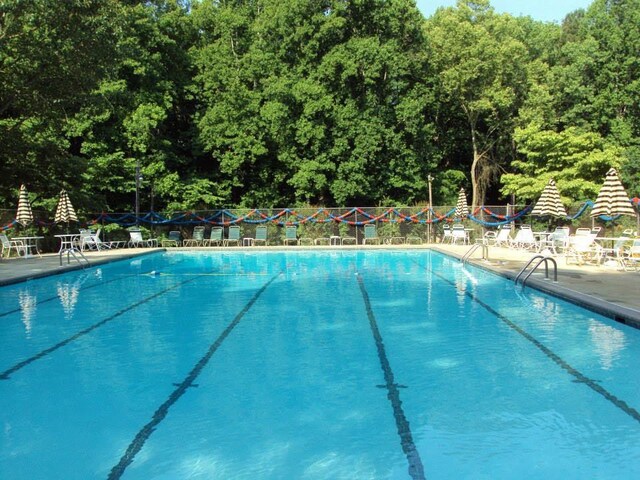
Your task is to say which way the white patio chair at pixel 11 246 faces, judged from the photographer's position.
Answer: facing to the right of the viewer

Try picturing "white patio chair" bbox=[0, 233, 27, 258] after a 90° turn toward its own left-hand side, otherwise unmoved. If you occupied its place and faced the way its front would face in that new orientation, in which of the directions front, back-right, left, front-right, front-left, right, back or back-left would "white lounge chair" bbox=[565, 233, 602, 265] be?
back-right

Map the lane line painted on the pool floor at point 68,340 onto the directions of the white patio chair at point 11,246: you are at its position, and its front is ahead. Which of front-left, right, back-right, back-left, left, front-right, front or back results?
right

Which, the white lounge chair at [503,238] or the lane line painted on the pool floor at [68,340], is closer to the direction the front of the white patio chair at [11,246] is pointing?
the white lounge chair

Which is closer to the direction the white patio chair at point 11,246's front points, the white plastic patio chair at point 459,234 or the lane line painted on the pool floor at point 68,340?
the white plastic patio chair

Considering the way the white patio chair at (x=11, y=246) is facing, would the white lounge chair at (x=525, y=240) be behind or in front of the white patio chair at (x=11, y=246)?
in front

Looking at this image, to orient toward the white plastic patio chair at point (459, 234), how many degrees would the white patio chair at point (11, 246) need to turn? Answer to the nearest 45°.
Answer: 0° — it already faces it

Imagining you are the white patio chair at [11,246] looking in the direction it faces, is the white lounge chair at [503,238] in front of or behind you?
in front

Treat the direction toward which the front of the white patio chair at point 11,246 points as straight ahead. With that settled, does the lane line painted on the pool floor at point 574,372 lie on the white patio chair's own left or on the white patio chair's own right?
on the white patio chair's own right

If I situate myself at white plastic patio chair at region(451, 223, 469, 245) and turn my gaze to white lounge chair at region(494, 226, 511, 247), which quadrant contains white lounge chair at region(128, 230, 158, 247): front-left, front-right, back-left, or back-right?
back-right
